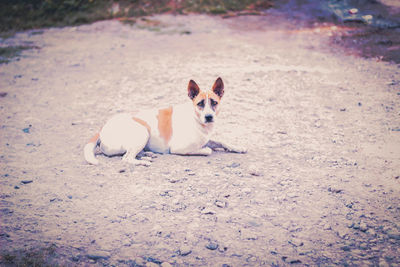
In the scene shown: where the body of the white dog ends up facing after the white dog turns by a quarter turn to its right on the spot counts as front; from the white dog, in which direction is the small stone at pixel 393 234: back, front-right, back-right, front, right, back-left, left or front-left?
front-left

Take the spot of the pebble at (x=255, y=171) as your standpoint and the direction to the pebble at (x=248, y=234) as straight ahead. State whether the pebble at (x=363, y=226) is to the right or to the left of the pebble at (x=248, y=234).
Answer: left

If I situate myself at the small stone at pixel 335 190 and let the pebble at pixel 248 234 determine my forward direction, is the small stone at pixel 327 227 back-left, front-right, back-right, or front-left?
front-left

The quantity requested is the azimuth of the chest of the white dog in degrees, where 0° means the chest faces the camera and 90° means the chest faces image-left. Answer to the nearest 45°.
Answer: approximately 270°

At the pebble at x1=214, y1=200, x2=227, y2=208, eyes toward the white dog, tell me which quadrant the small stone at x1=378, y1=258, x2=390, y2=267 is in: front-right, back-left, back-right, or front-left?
back-right

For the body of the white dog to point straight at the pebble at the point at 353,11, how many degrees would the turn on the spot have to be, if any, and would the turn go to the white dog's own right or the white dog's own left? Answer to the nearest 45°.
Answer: approximately 45° to the white dog's own left

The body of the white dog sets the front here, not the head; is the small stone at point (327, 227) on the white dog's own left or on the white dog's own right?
on the white dog's own right

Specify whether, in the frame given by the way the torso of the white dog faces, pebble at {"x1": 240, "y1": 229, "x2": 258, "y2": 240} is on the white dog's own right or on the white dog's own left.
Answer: on the white dog's own right

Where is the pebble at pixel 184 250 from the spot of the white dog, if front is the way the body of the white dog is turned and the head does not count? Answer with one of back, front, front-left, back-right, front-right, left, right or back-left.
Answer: right

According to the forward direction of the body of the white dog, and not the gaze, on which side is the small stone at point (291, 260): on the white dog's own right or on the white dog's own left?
on the white dog's own right

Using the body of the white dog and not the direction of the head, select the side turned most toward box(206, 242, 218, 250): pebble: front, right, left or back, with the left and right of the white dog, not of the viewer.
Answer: right

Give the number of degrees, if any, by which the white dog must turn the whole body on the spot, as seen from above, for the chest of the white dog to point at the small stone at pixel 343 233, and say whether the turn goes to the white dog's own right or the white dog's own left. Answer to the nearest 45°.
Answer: approximately 45° to the white dog's own right

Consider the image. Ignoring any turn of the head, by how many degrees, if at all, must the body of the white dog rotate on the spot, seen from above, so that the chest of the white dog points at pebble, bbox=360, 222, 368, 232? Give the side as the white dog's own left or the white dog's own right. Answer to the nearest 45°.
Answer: approximately 45° to the white dog's own right
